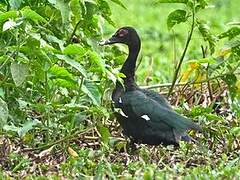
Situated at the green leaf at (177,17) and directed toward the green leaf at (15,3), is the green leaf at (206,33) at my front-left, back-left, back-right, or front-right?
back-left

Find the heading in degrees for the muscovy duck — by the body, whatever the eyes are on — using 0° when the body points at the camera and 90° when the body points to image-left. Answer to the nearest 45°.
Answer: approximately 90°
